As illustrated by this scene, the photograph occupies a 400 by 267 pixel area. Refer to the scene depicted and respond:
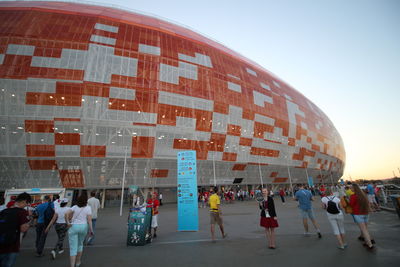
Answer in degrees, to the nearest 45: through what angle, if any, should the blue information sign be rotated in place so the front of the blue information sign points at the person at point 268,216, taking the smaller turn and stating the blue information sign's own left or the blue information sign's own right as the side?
approximately 45° to the blue information sign's own left

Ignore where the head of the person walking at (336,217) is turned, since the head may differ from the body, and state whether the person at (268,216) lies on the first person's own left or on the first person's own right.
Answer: on the first person's own left

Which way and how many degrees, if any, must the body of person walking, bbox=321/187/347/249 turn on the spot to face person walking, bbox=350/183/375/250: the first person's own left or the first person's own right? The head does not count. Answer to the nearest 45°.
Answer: approximately 90° to the first person's own right

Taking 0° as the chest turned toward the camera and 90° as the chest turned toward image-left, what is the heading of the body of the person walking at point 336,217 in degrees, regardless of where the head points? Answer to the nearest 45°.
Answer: approximately 180°

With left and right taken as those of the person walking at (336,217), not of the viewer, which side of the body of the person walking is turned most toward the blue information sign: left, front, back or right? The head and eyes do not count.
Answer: left

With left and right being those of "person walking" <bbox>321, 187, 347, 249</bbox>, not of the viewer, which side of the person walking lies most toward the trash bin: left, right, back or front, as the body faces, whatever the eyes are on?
left

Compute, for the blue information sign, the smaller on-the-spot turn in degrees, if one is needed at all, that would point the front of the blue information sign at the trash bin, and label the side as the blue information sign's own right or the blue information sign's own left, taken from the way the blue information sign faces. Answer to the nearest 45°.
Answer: approximately 45° to the blue information sign's own right

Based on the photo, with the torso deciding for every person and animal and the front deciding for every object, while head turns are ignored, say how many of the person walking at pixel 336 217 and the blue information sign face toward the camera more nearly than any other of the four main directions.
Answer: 1

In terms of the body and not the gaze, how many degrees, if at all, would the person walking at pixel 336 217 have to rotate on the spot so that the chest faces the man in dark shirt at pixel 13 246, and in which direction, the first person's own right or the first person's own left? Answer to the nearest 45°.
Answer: approximately 135° to the first person's own left

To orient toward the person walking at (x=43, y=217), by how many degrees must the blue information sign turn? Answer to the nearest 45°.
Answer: approximately 45° to its right
